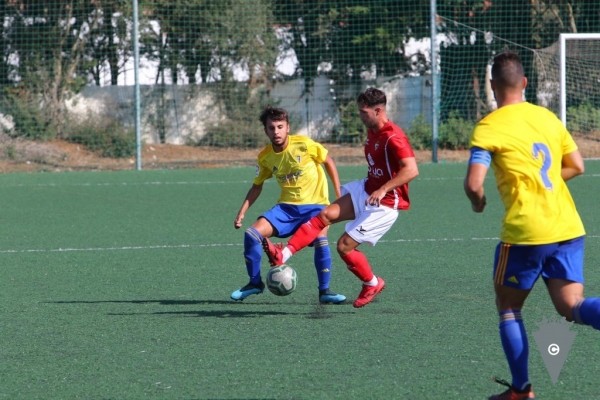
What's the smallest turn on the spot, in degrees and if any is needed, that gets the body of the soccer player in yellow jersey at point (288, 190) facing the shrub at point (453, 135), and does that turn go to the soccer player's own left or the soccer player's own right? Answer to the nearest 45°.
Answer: approximately 180°

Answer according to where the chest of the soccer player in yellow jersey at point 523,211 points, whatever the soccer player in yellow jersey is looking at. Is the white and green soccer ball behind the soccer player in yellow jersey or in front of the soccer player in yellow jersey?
in front

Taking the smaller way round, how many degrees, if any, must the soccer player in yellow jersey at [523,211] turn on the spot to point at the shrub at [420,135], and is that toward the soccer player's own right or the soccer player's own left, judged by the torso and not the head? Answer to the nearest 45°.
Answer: approximately 45° to the soccer player's own right

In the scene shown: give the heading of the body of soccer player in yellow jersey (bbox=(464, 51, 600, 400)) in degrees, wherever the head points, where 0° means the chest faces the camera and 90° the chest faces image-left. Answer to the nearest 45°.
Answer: approximately 135°

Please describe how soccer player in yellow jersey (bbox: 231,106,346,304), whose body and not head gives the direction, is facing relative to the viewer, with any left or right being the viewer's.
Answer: facing the viewer

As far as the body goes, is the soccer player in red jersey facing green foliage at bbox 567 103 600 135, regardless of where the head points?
no

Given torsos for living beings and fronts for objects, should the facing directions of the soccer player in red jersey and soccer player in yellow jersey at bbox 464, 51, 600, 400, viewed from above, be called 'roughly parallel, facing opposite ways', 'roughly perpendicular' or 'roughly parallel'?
roughly perpendicular

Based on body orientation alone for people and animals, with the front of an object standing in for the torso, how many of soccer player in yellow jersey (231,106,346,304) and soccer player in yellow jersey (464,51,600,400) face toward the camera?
1

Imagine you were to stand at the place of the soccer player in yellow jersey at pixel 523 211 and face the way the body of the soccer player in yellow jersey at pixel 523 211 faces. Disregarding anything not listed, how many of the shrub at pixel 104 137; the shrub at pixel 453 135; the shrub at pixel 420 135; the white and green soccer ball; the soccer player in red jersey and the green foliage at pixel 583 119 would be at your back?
0

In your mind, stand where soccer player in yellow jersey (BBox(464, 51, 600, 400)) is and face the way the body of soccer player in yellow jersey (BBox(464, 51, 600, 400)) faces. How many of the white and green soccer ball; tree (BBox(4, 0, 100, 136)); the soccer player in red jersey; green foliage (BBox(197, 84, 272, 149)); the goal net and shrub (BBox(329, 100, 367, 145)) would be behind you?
0

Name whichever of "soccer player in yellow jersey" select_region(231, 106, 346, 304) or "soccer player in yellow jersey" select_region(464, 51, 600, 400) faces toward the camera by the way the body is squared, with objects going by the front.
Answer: "soccer player in yellow jersey" select_region(231, 106, 346, 304)

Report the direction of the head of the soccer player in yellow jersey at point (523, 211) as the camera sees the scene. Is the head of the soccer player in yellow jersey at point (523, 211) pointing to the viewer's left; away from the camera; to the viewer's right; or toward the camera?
away from the camera

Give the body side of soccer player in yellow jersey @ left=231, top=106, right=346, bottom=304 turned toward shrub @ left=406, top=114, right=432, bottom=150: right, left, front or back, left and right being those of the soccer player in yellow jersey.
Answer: back

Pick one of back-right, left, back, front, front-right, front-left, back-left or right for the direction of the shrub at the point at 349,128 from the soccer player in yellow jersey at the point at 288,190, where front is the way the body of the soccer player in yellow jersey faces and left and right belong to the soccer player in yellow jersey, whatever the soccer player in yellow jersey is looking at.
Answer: back
